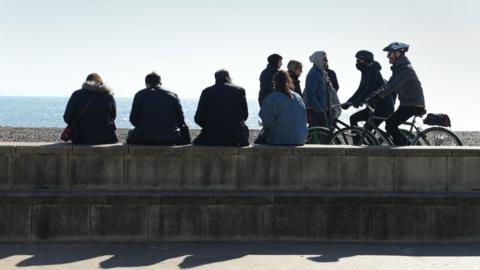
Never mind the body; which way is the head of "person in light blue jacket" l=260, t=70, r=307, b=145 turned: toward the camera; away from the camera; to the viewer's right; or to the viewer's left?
away from the camera

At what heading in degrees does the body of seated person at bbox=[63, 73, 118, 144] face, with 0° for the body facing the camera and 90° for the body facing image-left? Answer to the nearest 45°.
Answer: approximately 180°

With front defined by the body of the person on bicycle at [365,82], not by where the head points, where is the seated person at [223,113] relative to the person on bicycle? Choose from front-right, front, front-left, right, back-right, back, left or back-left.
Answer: front-left

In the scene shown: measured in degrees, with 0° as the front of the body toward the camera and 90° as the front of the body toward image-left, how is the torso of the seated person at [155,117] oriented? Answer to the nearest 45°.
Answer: approximately 180°

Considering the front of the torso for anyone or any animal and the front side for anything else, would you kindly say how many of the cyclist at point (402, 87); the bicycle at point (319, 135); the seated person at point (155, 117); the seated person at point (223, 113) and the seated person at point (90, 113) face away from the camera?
3

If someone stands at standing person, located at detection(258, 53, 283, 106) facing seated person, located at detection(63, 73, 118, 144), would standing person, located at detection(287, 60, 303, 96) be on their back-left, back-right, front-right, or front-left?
back-left

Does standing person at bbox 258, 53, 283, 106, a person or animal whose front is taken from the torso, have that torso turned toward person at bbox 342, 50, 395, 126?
yes

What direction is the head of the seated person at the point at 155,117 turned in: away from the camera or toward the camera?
away from the camera

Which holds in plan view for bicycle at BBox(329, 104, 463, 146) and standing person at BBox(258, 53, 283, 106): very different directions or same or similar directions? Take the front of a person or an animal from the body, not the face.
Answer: very different directions

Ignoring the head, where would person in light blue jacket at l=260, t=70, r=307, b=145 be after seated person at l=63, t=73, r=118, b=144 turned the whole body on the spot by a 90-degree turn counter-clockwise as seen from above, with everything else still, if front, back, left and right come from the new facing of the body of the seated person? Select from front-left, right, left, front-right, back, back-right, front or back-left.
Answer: back

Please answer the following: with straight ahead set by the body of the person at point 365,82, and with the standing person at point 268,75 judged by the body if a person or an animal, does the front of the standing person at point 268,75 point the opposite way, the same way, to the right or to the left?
the opposite way
